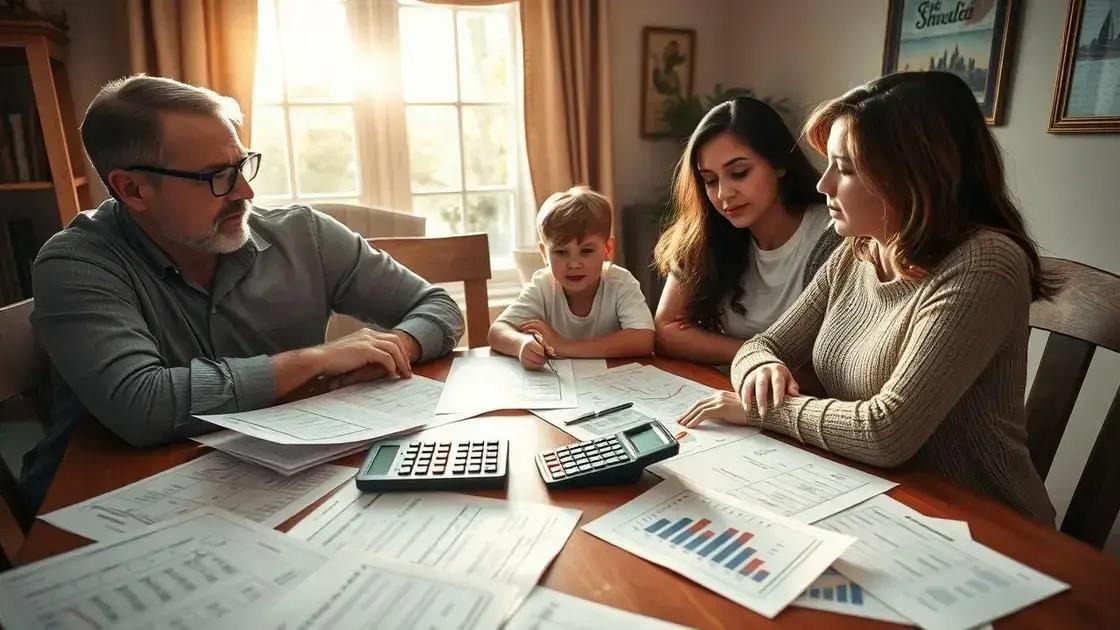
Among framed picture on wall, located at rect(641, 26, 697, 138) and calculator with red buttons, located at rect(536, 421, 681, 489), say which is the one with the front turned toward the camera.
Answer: the framed picture on wall

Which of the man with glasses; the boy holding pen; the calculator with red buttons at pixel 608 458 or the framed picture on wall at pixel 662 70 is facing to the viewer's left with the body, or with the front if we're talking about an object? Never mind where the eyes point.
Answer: the calculator with red buttons

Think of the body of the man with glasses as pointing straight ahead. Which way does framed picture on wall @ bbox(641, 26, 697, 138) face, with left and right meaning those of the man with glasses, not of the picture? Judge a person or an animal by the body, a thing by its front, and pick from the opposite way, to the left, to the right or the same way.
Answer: to the right

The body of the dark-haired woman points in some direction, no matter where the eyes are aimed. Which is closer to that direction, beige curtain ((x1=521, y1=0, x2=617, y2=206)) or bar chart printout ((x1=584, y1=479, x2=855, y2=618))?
the bar chart printout

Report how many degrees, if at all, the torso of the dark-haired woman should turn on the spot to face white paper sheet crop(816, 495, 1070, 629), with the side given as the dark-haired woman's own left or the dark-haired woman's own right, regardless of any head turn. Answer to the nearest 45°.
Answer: approximately 45° to the dark-haired woman's own left

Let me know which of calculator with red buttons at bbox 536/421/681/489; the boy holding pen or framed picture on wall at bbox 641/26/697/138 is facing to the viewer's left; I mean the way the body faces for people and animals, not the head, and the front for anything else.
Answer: the calculator with red buttons

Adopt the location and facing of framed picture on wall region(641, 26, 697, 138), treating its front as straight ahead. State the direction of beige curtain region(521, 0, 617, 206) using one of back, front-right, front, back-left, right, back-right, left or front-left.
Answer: front-right

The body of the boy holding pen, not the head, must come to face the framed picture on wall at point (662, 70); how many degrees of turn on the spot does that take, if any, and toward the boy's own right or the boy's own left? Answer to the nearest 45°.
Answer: approximately 180°

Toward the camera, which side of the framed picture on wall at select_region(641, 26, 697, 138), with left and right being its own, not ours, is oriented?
front

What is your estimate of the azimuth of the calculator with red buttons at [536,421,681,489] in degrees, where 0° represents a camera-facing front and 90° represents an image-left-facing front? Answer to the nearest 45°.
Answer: approximately 90°

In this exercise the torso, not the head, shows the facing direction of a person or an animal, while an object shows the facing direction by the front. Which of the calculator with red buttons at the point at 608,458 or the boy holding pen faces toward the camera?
the boy holding pen

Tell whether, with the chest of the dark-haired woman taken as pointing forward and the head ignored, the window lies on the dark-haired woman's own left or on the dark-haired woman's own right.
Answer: on the dark-haired woman's own right
